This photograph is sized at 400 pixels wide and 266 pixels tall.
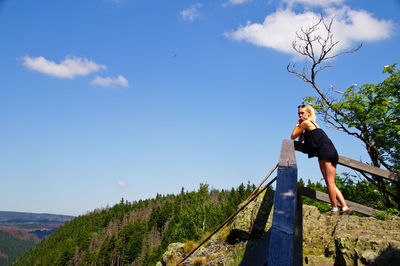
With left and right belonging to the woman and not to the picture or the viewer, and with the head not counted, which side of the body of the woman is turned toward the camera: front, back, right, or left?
left

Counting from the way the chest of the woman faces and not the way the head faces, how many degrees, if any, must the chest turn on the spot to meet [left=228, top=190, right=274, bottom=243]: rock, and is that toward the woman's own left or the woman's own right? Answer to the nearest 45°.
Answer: approximately 45° to the woman's own right

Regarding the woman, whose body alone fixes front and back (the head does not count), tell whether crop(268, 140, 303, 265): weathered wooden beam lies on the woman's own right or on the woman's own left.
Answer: on the woman's own left

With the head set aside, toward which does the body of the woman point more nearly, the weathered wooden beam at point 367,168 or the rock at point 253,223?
the rock
